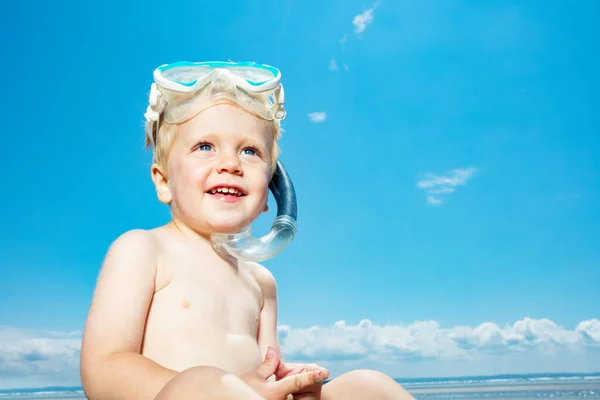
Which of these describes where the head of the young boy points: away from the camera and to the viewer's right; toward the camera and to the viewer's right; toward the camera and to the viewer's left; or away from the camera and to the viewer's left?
toward the camera and to the viewer's right

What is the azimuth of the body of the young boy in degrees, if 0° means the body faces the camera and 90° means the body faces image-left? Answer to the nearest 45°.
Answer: approximately 315°
